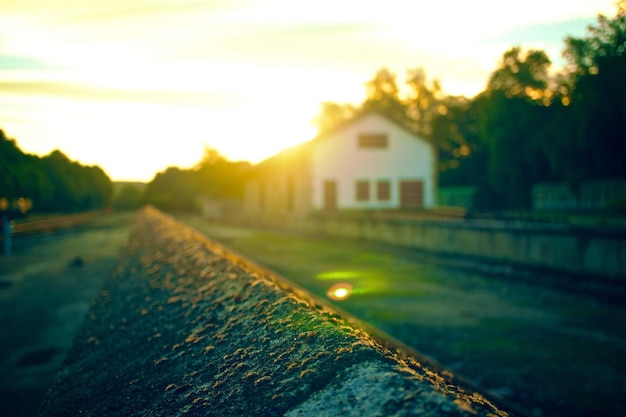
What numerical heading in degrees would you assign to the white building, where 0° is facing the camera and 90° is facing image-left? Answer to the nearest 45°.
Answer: approximately 0°
